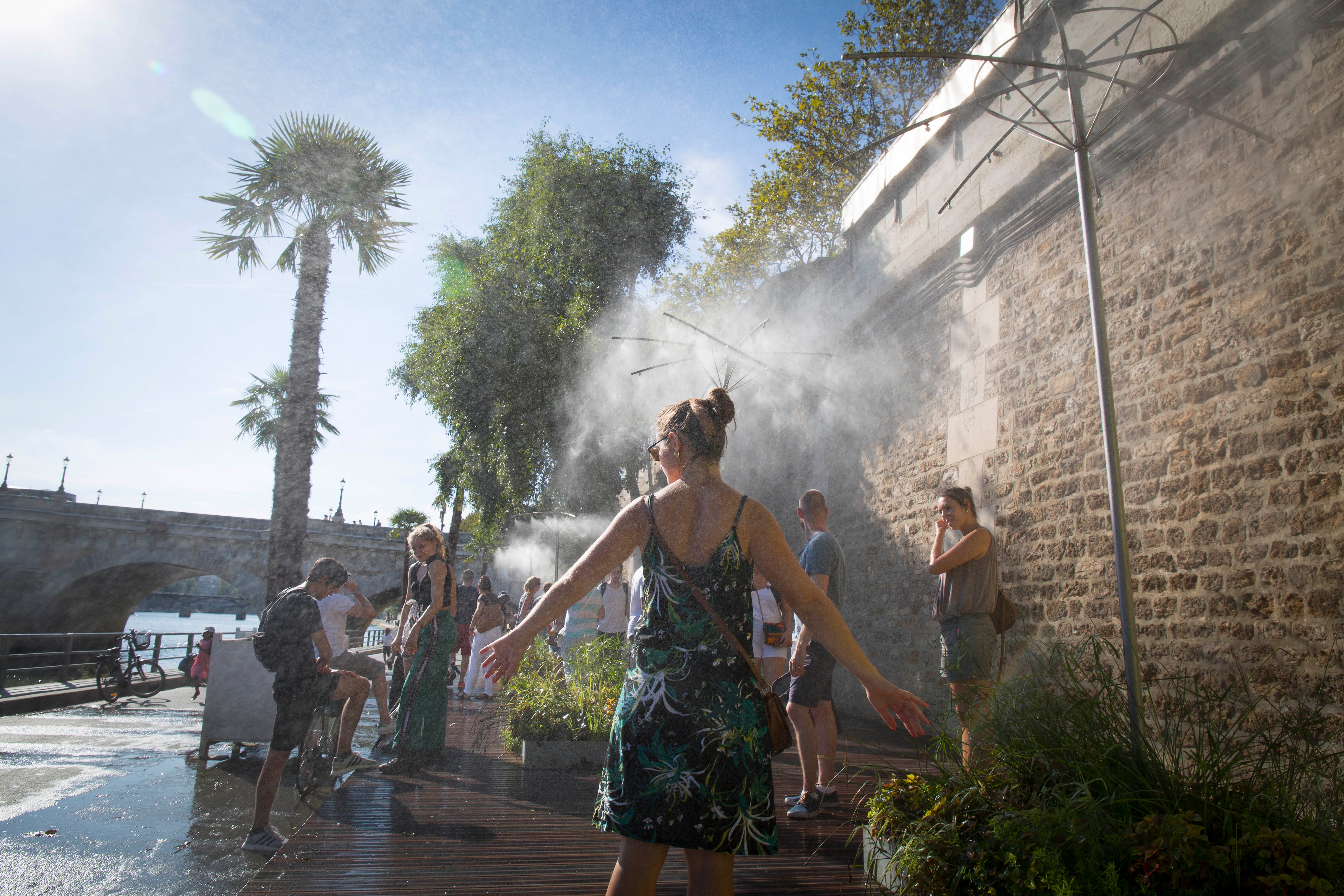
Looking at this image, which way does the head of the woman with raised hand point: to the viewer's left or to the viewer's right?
to the viewer's left

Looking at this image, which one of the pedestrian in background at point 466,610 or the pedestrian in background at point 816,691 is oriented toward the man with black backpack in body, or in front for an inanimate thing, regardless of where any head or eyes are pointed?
the pedestrian in background at point 816,691

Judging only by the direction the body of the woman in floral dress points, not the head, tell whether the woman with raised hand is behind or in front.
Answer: in front

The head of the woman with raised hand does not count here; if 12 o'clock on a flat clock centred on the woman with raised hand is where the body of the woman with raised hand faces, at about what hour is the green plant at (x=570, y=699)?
The green plant is roughly at 1 o'clock from the woman with raised hand.

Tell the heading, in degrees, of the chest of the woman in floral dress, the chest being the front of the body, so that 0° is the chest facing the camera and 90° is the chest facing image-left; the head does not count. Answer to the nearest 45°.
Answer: approximately 180°

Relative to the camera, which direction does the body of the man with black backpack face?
to the viewer's right

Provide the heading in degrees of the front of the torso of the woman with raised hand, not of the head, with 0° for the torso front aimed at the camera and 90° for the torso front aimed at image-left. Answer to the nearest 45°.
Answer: approximately 90°

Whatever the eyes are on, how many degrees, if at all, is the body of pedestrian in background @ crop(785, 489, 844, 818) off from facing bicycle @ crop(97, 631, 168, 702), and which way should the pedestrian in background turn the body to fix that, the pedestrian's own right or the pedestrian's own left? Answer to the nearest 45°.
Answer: approximately 45° to the pedestrian's own right

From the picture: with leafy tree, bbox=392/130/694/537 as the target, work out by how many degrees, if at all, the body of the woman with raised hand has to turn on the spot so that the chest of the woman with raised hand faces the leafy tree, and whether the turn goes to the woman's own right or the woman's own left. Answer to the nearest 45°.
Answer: approximately 45° to the woman's own right
